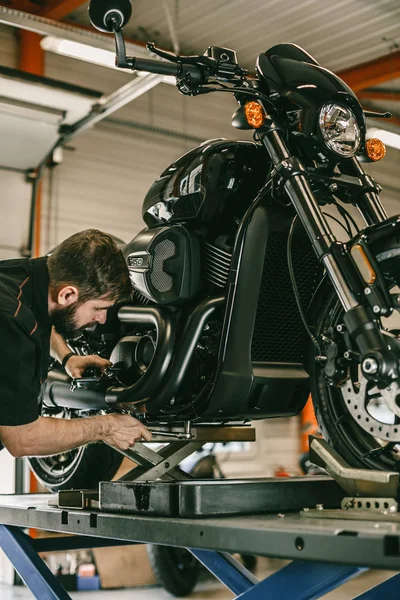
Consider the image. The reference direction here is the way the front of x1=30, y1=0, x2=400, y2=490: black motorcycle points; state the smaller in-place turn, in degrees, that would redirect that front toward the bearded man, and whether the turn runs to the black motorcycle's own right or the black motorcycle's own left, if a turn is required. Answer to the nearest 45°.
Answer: approximately 135° to the black motorcycle's own right

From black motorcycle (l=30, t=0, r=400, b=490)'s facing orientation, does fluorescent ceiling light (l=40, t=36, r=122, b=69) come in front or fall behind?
behind

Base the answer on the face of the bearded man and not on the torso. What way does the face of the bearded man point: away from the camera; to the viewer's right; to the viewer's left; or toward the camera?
to the viewer's right

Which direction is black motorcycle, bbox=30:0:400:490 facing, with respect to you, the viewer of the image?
facing the viewer and to the right of the viewer

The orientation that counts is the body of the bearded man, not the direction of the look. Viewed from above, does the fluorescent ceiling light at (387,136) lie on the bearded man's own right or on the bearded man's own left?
on the bearded man's own left

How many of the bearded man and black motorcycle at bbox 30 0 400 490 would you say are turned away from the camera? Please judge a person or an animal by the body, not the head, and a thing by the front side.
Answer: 0

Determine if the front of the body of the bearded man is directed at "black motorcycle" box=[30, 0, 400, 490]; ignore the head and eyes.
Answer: yes

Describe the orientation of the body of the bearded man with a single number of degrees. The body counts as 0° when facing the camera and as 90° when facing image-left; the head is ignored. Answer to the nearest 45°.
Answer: approximately 270°
